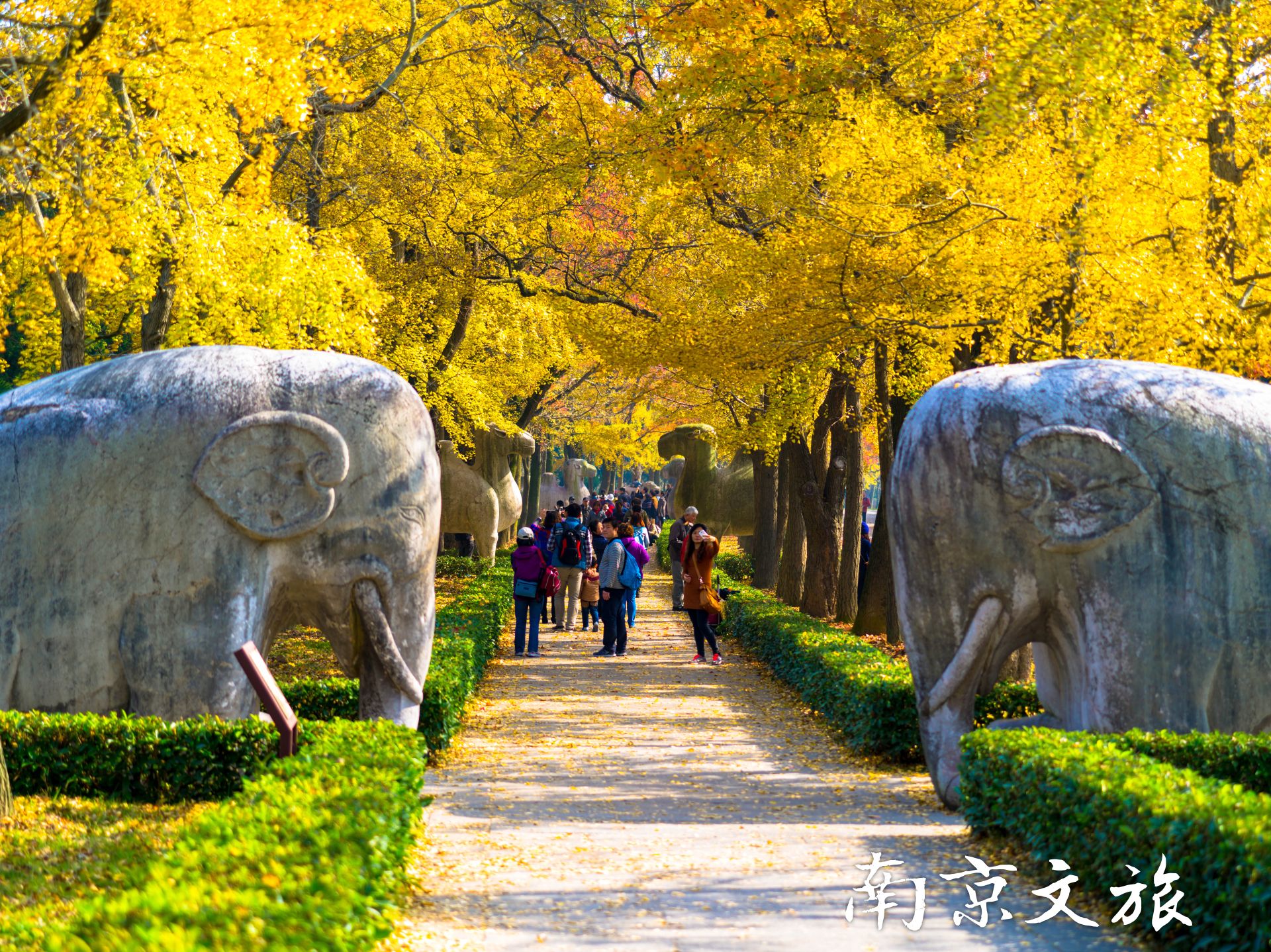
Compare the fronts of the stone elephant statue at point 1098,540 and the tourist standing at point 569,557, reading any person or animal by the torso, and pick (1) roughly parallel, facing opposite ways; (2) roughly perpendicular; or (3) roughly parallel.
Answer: roughly perpendicular

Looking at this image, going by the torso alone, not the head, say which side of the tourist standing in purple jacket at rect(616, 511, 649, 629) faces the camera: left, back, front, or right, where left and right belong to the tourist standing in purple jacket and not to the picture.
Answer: back

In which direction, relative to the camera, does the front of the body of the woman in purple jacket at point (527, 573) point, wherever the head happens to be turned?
away from the camera

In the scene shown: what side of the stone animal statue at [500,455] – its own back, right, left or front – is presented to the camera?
right

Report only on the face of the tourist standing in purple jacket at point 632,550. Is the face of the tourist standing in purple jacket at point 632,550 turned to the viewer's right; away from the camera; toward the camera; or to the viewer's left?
away from the camera

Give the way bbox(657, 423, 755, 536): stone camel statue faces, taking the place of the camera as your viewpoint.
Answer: facing to the left of the viewer

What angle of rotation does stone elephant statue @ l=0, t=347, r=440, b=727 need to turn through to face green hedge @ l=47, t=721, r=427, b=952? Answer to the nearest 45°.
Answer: approximately 90° to its right

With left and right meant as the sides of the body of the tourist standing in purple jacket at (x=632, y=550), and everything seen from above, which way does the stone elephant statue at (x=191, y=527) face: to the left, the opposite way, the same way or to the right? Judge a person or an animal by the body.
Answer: to the right

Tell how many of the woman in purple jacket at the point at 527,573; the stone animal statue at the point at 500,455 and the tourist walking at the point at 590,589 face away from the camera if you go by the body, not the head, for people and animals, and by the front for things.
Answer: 2

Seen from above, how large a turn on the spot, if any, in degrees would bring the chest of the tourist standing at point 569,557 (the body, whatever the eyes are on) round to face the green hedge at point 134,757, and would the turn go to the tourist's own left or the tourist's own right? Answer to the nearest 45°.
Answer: approximately 180°

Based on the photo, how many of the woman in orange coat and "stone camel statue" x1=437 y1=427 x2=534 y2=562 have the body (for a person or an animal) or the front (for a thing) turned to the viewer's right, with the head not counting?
1

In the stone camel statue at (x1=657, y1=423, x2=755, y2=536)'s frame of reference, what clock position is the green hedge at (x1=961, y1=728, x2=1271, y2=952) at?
The green hedge is roughly at 9 o'clock from the stone camel statue.

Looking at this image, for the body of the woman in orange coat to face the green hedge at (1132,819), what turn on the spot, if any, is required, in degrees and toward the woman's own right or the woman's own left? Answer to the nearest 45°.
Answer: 0° — they already face it

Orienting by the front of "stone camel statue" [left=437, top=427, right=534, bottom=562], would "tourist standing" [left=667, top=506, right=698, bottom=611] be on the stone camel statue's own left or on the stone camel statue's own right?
on the stone camel statue's own right
